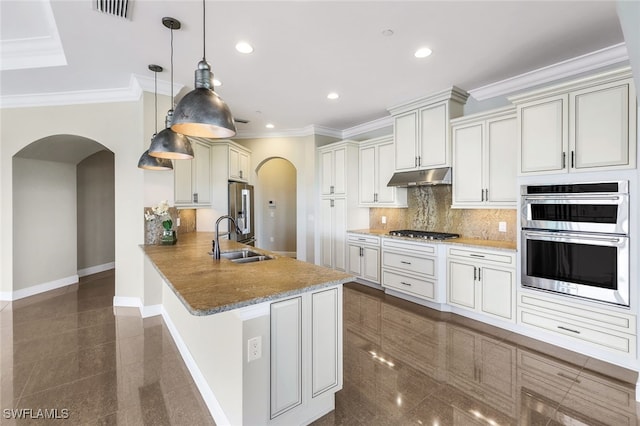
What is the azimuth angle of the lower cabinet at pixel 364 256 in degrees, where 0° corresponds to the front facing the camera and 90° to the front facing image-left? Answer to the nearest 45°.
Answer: approximately 45°

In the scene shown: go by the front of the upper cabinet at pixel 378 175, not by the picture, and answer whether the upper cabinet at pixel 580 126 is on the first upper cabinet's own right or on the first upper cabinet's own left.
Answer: on the first upper cabinet's own left

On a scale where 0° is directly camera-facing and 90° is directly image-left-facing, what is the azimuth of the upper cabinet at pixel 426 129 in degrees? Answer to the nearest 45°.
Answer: approximately 45°

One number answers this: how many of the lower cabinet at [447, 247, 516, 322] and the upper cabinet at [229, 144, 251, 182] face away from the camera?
0

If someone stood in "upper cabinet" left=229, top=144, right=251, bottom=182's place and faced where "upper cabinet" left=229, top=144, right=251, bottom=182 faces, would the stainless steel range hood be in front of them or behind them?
in front

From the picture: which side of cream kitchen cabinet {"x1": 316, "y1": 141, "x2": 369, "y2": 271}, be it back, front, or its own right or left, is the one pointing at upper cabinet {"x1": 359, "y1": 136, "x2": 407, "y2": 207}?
left

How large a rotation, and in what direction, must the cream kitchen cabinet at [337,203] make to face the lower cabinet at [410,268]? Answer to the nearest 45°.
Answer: approximately 90° to its left
